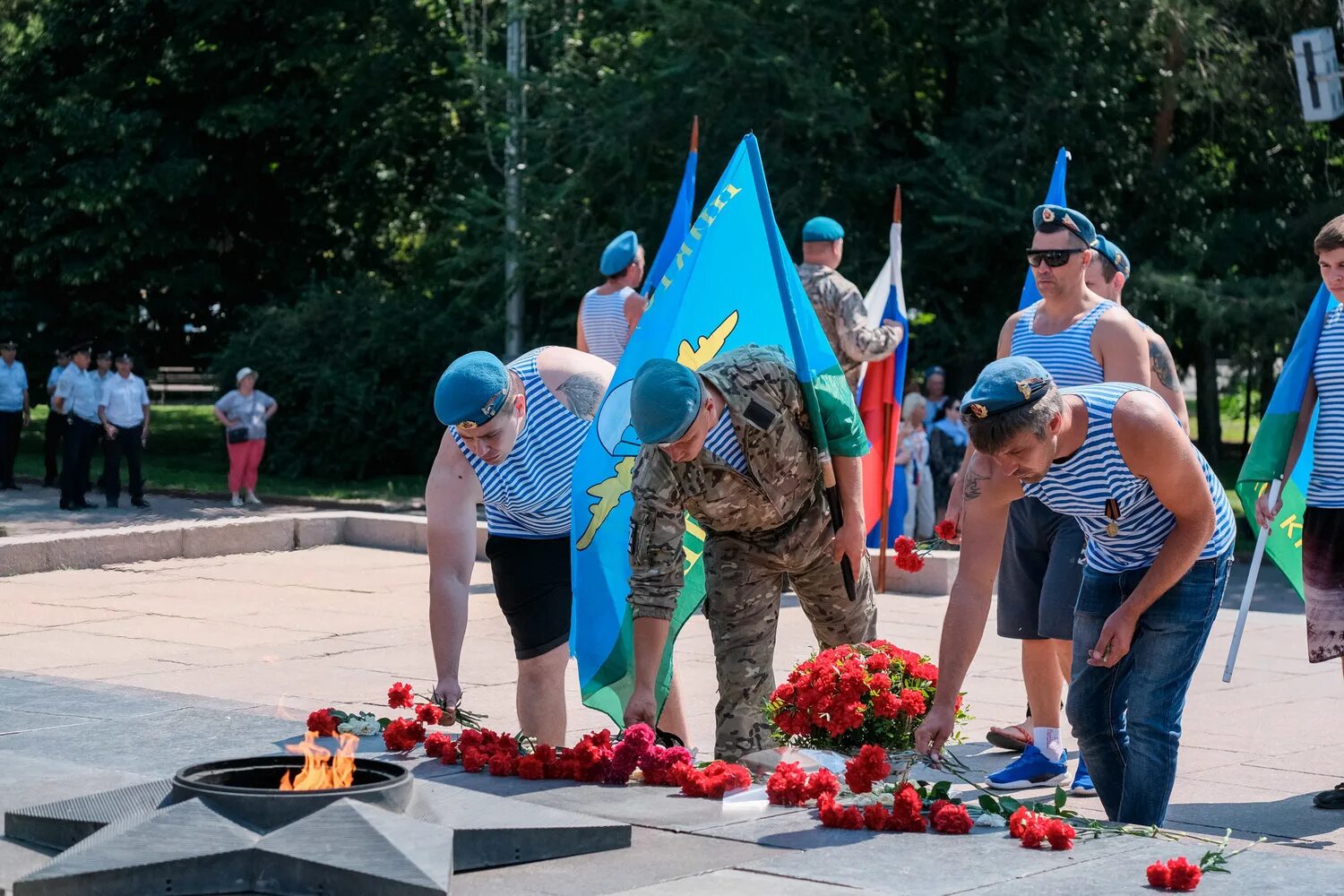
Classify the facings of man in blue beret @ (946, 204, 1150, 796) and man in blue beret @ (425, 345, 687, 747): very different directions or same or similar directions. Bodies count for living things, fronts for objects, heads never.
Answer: same or similar directions

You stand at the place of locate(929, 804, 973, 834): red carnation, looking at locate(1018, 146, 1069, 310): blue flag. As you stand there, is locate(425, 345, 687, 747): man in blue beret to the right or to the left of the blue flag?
left

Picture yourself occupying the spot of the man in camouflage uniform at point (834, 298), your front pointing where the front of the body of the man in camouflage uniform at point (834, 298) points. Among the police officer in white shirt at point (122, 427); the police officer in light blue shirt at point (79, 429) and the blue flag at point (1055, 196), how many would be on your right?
1

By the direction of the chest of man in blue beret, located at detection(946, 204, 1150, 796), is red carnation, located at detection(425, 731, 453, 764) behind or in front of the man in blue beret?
in front

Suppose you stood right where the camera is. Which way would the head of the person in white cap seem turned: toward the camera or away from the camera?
toward the camera

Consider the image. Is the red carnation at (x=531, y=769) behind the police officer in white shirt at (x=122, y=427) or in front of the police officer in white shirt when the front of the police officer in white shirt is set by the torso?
in front

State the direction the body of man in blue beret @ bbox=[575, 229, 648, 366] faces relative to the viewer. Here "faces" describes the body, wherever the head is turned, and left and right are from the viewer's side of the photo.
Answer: facing away from the viewer and to the right of the viewer

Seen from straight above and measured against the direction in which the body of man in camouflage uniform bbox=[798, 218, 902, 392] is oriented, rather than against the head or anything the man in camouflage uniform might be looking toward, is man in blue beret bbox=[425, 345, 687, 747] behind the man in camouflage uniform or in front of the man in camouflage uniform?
behind

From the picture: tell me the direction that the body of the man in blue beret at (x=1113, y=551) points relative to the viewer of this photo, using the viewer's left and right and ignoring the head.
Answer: facing the viewer and to the left of the viewer

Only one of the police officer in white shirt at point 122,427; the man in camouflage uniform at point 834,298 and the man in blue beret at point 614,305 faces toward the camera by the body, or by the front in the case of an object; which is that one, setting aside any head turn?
the police officer in white shirt

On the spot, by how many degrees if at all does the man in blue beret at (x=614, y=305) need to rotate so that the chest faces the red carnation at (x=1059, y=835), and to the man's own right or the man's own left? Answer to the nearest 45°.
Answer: approximately 135° to the man's own right

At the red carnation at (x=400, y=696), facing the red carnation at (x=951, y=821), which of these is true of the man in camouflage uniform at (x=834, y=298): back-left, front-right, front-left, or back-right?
back-left

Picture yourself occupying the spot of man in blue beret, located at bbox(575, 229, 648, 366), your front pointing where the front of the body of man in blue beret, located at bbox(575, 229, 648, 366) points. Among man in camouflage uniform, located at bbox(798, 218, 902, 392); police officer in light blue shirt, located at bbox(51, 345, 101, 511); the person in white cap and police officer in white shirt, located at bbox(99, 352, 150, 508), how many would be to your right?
1

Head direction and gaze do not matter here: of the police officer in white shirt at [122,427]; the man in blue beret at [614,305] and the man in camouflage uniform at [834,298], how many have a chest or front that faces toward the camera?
1

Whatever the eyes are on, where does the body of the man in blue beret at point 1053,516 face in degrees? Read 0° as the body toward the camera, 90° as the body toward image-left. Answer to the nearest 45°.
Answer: approximately 45°

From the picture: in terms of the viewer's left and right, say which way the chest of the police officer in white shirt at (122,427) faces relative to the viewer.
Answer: facing the viewer

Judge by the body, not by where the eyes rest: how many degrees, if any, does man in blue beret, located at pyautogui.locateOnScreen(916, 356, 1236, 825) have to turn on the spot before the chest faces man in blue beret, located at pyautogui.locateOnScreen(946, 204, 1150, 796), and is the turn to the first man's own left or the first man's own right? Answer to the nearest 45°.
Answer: approximately 135° to the first man's own right

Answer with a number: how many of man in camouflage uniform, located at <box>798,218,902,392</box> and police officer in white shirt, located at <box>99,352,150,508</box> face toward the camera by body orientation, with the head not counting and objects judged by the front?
1
